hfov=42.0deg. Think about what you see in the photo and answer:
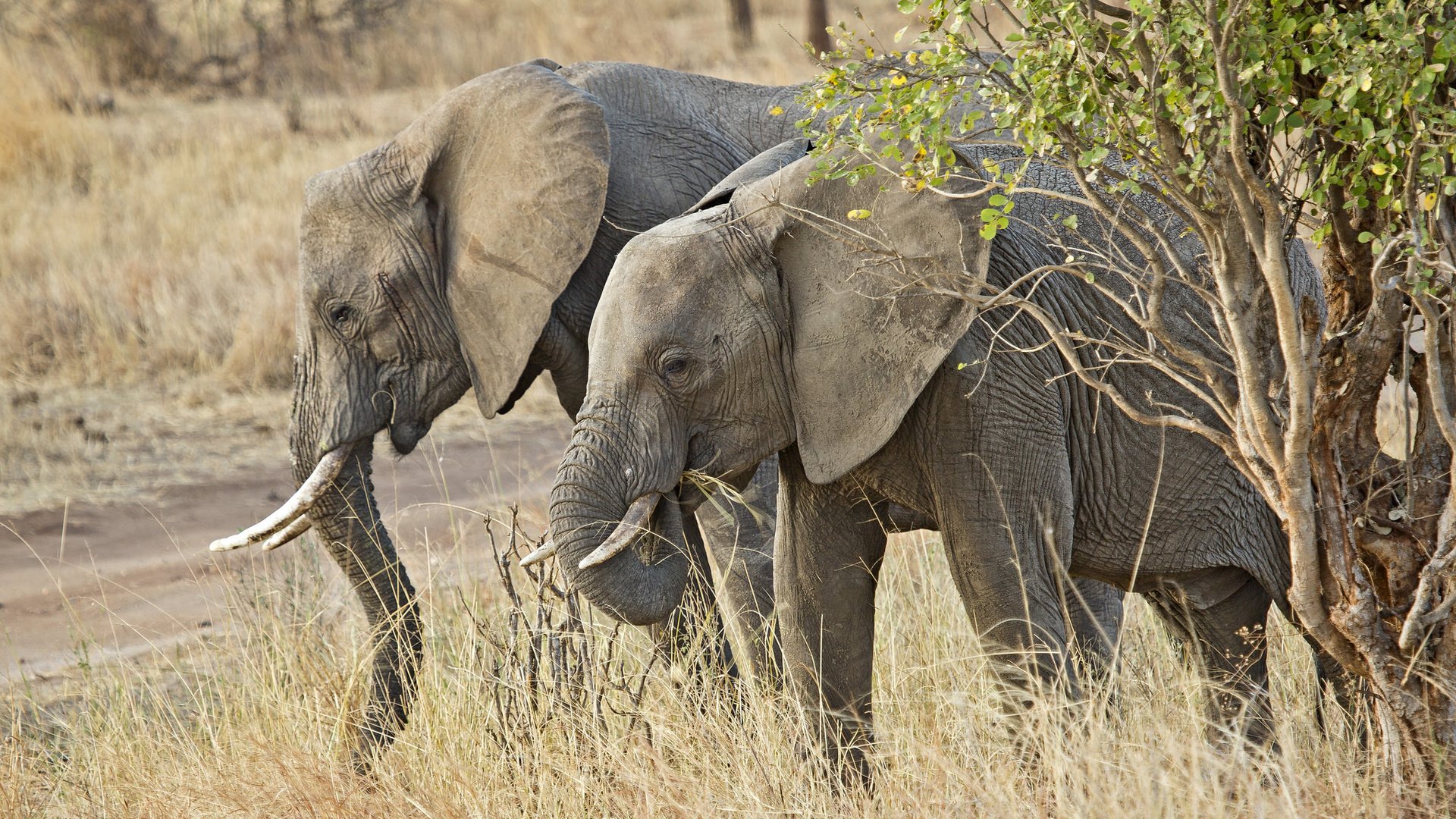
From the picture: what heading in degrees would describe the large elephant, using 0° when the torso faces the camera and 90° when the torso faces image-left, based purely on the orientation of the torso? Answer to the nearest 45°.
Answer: approximately 90°

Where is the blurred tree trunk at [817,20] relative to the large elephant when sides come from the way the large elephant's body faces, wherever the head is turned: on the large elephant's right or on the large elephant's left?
on the large elephant's right

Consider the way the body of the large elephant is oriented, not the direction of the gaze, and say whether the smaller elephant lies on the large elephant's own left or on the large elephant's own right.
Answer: on the large elephant's own left

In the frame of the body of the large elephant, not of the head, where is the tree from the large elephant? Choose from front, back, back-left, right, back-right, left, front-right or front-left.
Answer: back-left

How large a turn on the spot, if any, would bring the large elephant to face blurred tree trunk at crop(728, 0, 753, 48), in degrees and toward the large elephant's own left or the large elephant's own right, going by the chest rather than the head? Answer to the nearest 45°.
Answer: approximately 90° to the large elephant's own right
